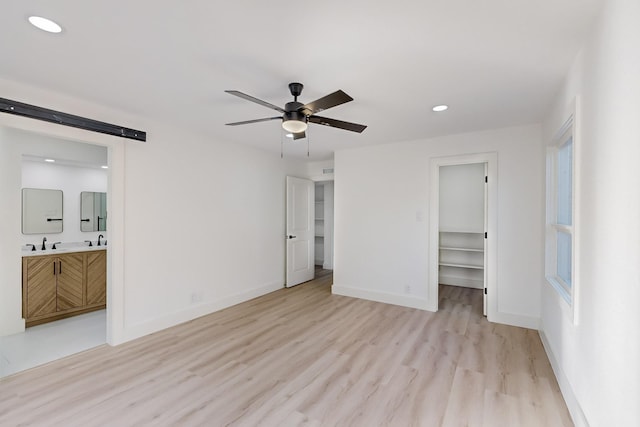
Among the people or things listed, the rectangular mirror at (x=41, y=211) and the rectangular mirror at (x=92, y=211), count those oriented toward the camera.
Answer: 2

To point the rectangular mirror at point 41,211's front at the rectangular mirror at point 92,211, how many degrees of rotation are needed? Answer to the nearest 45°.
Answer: approximately 90° to its left

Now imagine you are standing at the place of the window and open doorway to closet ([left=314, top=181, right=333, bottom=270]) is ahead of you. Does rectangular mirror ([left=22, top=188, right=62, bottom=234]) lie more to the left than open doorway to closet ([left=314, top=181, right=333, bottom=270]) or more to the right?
left

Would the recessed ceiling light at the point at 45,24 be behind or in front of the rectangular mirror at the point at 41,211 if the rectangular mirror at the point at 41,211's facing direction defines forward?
in front

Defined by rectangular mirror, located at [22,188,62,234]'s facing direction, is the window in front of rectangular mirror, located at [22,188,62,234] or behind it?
in front

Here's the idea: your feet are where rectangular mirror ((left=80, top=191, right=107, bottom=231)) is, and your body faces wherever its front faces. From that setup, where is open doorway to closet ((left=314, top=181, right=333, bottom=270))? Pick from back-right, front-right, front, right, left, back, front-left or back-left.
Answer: left

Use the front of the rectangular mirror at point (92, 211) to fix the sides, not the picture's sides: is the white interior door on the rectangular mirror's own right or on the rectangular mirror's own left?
on the rectangular mirror's own left

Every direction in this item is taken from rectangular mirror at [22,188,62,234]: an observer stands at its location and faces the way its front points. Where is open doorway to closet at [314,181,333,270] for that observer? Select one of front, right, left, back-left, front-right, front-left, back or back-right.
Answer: left

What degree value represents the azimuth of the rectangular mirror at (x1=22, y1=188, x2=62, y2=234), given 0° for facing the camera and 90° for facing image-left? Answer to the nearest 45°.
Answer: approximately 0°
